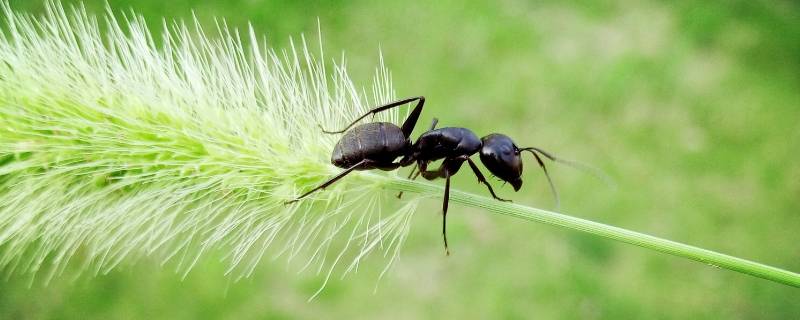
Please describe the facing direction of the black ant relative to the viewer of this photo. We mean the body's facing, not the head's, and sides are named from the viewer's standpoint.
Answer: facing to the right of the viewer
